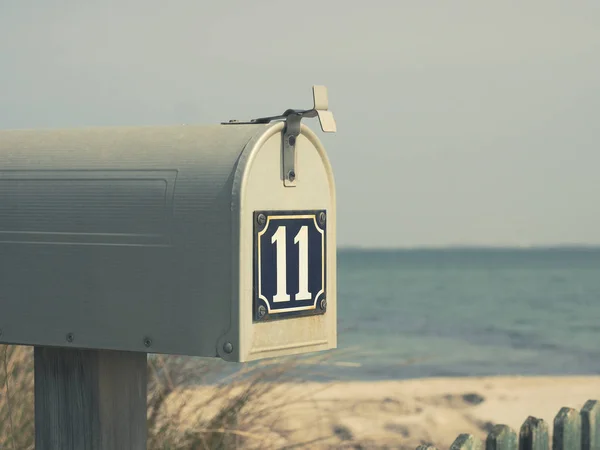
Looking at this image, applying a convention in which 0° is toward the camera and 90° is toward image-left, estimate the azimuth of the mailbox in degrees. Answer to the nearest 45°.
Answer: approximately 315°
